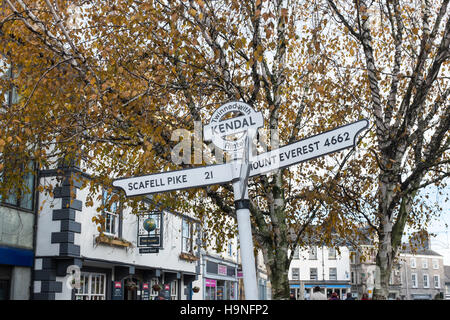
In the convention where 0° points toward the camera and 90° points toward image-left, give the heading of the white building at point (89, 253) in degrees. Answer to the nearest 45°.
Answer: approximately 315°

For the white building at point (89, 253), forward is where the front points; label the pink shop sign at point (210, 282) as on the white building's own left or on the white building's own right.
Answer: on the white building's own left

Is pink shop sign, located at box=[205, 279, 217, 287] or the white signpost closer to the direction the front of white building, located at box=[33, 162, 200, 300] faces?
the white signpost

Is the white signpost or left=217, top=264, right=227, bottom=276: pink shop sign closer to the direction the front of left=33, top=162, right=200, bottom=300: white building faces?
the white signpost

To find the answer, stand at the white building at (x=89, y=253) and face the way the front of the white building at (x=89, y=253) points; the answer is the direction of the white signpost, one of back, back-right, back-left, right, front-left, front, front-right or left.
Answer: front-right

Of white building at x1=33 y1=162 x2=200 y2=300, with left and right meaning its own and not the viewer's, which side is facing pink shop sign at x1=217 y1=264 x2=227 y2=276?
left
